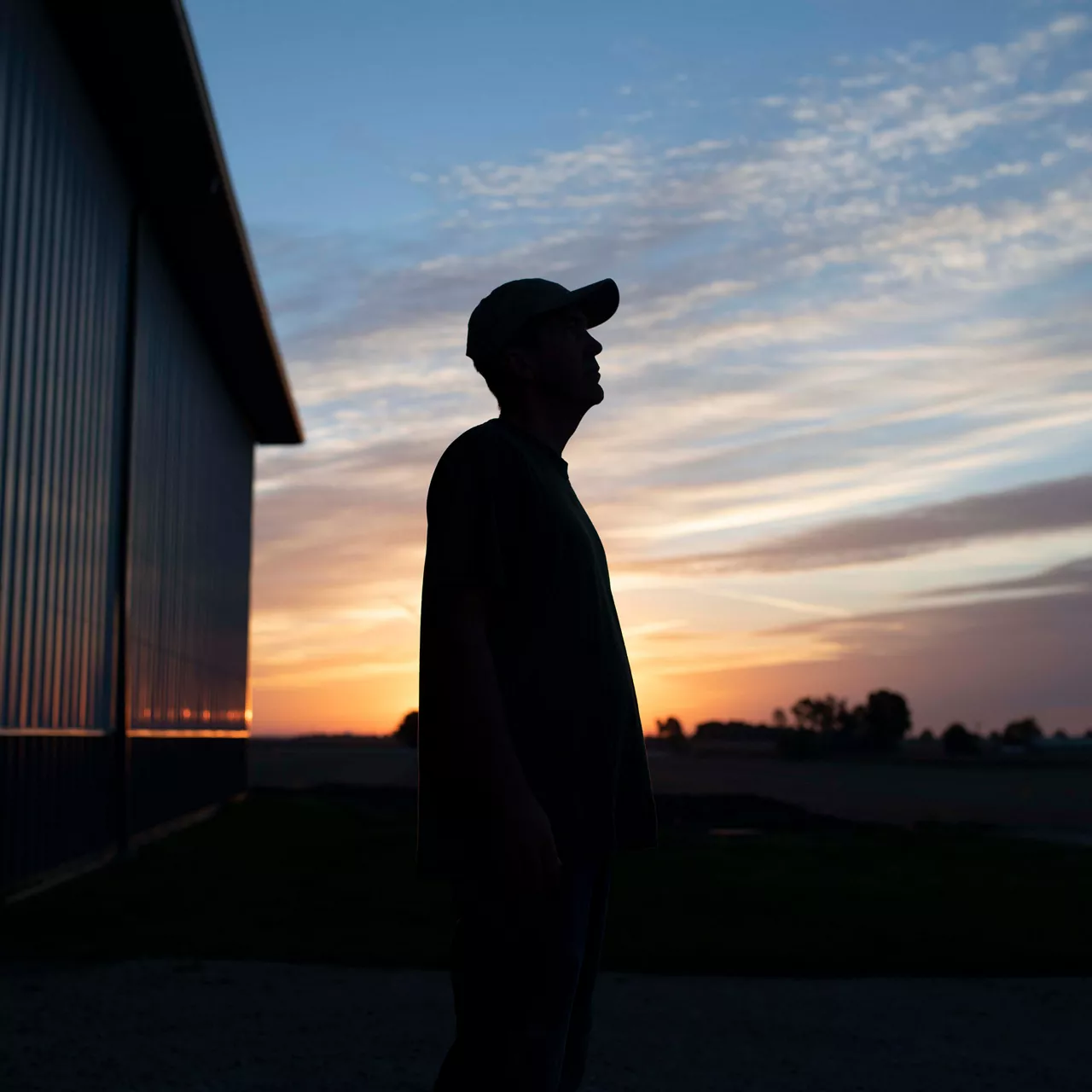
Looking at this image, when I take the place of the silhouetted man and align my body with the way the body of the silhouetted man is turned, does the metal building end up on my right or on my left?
on my left

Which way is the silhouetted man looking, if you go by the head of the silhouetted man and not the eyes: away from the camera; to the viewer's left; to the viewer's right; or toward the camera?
to the viewer's right

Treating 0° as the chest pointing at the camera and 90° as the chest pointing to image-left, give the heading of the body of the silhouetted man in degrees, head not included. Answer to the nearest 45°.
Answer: approximately 270°

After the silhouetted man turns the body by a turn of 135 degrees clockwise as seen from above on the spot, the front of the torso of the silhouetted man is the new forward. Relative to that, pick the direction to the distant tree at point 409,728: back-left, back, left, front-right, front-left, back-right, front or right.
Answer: back-right
